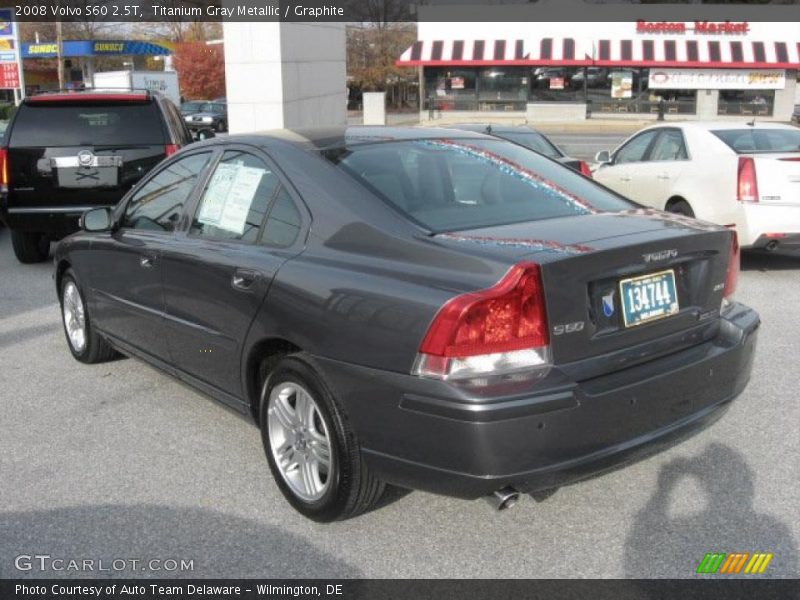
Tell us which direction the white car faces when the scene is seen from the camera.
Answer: facing away from the viewer and to the left of the viewer

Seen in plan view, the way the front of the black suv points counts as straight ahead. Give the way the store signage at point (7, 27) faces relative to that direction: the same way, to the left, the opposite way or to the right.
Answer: the opposite way

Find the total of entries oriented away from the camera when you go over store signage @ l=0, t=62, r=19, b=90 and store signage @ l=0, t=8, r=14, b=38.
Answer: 0

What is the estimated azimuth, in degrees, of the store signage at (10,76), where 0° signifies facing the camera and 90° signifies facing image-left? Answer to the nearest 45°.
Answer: approximately 0°

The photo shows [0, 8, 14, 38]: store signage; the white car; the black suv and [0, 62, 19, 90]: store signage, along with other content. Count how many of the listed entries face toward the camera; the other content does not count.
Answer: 2

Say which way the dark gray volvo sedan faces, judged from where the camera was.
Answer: facing away from the viewer and to the left of the viewer

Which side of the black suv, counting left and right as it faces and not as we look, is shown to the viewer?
back

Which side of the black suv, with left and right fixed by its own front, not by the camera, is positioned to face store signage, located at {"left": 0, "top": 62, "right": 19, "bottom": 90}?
front

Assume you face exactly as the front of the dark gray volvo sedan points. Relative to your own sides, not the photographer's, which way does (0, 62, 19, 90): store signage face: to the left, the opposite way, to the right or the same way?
the opposite way

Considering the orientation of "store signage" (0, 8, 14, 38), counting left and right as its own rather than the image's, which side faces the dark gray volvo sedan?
front

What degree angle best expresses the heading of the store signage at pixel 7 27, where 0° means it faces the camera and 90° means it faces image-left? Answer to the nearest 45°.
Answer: approximately 0°

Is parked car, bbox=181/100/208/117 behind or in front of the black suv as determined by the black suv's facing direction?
in front

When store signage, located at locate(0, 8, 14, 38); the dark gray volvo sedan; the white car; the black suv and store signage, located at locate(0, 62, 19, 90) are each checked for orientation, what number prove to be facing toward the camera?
2
